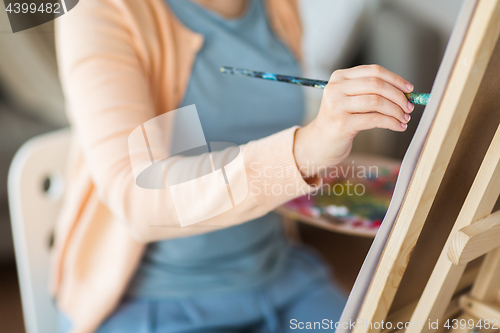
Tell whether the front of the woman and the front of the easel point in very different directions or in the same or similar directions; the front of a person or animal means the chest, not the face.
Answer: very different directions

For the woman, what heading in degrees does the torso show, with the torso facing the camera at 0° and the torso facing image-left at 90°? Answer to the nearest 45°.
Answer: approximately 315°

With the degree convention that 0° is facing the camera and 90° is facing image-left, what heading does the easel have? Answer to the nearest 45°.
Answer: approximately 135°
